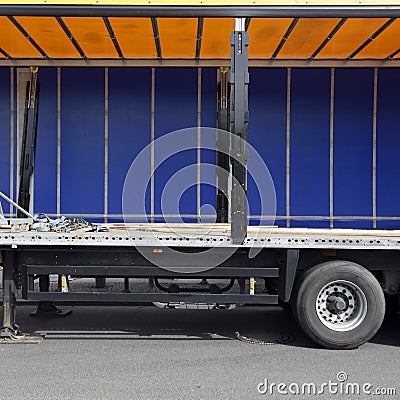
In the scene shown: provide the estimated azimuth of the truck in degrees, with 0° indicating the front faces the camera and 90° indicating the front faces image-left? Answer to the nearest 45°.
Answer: approximately 90°
